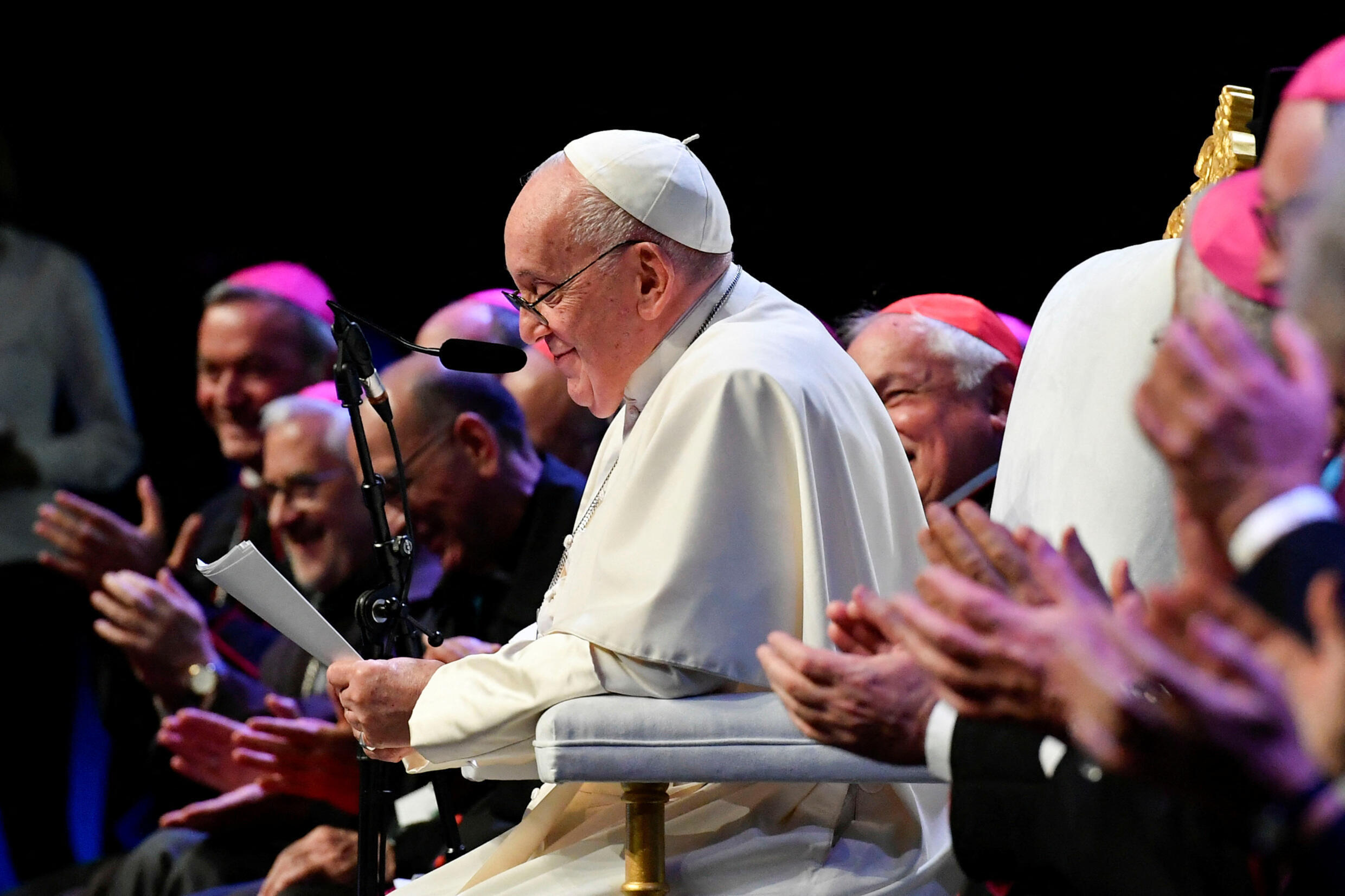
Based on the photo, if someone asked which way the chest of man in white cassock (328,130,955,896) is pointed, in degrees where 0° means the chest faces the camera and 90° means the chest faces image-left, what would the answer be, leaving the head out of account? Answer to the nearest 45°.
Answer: approximately 90°

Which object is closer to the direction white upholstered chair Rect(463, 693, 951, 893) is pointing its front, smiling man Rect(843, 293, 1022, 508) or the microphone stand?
the microphone stand

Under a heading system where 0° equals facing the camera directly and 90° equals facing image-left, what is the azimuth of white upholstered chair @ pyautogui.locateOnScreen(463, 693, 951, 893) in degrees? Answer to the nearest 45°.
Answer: approximately 90°

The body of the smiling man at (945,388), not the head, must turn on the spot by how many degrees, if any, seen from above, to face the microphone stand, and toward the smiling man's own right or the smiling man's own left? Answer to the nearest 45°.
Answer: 0° — they already face it

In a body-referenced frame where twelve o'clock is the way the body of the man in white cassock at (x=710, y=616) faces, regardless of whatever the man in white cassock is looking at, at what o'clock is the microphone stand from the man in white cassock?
The microphone stand is roughly at 1 o'clock from the man in white cassock.

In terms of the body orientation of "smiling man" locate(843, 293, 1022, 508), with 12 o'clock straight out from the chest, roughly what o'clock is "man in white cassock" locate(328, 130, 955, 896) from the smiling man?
The man in white cassock is roughly at 11 o'clock from the smiling man.

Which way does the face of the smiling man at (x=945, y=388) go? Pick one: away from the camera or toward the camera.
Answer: toward the camera

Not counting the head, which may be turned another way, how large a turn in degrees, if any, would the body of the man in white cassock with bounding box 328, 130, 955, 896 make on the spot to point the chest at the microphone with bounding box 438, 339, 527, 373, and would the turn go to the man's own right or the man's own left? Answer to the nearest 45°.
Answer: approximately 45° to the man's own right

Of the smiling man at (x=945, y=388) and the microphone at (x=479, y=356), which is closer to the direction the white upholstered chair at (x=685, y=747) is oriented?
the microphone

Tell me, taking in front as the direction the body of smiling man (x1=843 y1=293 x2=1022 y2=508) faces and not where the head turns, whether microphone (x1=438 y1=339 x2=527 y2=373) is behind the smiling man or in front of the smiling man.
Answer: in front
